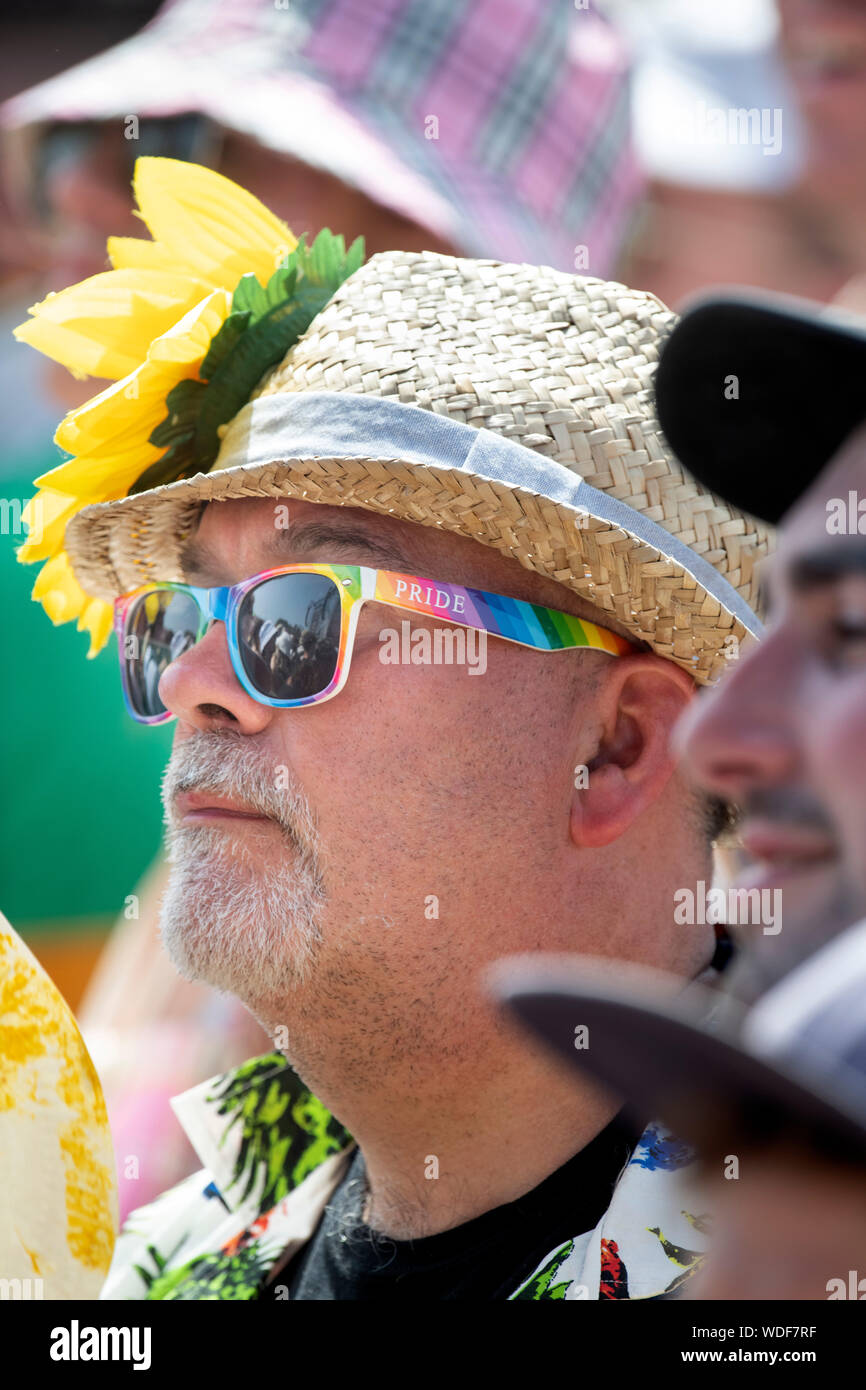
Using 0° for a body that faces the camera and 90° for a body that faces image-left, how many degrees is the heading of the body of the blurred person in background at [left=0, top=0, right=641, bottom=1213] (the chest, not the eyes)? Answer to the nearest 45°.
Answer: approximately 45°

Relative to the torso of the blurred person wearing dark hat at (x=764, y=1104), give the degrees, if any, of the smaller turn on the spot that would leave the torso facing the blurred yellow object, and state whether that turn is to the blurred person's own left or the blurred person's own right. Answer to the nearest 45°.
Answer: approximately 45° to the blurred person's own right

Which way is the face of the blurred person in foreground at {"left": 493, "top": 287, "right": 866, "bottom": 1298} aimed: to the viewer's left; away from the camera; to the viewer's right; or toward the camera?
to the viewer's left

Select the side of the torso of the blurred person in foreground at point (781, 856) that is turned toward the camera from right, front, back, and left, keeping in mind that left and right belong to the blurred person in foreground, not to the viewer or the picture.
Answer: left

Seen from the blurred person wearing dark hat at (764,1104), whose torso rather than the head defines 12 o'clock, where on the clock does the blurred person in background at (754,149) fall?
the blurred person in background at (754,149) is roughly at 3 o'clock from the blurred person wearing dark hat at (764,1104).

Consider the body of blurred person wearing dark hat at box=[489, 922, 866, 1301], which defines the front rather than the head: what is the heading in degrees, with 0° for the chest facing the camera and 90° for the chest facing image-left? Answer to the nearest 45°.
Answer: approximately 90°

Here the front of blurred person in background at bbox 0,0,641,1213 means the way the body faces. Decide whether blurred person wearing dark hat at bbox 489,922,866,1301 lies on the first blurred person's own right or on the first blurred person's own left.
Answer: on the first blurred person's own left
